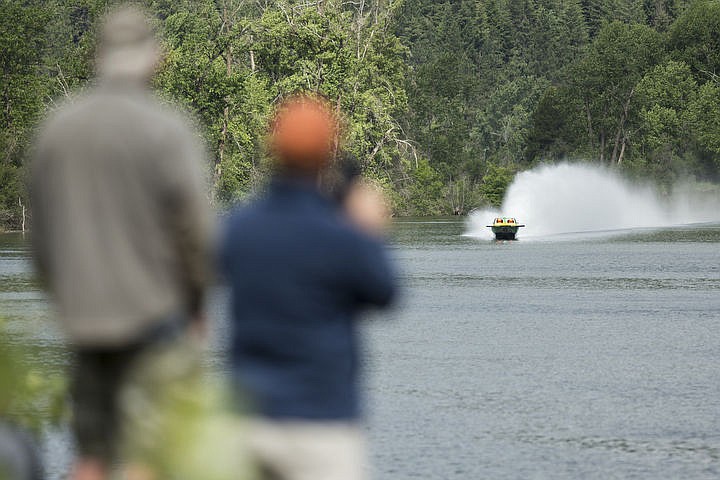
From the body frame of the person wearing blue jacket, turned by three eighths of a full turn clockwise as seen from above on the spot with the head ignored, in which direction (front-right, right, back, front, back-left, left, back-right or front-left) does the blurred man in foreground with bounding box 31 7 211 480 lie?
right

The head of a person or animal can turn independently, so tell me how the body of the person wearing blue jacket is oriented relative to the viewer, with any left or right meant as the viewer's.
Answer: facing away from the viewer and to the right of the viewer

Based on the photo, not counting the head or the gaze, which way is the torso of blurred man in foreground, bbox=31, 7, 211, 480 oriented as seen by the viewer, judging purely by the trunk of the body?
away from the camera
